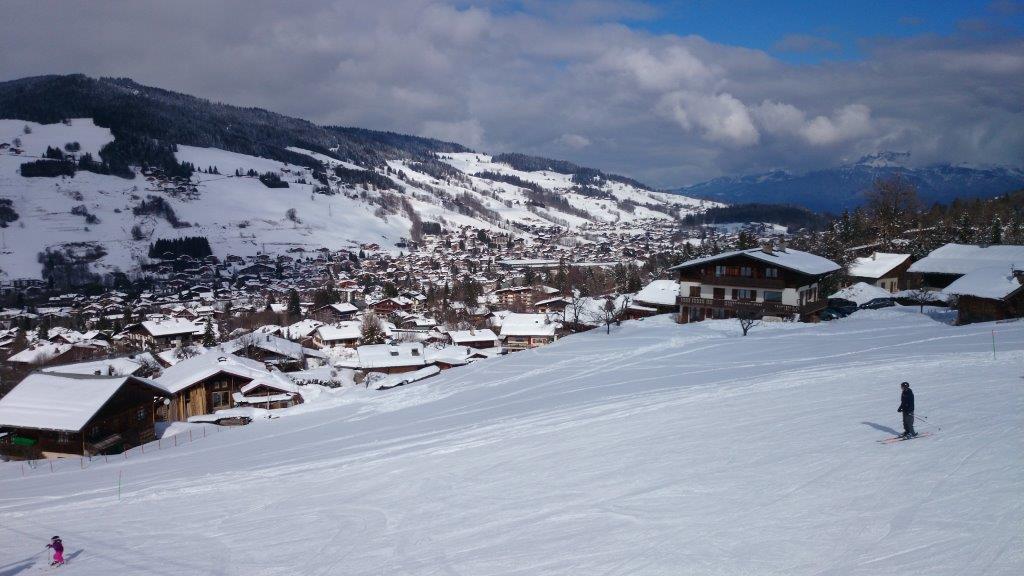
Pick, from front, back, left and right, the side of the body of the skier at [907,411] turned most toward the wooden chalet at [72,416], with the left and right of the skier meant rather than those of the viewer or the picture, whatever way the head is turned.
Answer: front

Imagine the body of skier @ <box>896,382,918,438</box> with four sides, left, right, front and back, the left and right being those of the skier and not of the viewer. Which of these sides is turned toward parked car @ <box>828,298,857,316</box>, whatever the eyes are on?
right

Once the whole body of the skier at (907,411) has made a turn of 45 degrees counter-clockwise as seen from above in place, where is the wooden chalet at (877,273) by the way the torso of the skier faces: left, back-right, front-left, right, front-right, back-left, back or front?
back-right

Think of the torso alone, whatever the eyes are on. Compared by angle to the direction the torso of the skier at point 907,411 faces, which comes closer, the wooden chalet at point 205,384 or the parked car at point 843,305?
the wooden chalet

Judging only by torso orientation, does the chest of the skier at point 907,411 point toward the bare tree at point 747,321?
no

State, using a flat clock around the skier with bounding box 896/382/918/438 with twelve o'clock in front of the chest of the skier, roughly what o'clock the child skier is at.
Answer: The child skier is roughly at 11 o'clock from the skier.

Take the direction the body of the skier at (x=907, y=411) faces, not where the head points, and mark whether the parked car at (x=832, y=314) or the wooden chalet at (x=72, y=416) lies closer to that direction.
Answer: the wooden chalet

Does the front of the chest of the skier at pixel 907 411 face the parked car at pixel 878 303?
no

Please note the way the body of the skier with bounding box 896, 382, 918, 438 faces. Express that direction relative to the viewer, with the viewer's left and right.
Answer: facing to the left of the viewer

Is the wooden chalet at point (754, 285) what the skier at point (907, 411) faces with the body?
no
